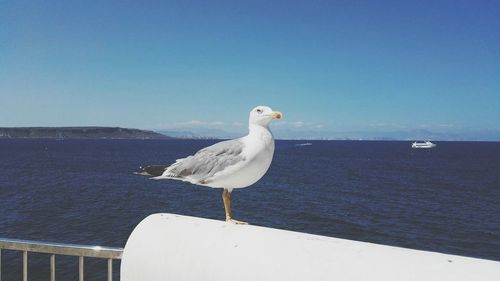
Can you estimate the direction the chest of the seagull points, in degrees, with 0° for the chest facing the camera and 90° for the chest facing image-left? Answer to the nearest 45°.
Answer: approximately 270°
